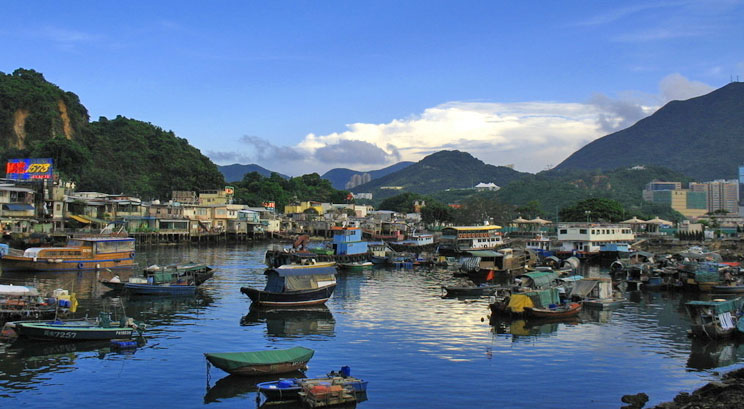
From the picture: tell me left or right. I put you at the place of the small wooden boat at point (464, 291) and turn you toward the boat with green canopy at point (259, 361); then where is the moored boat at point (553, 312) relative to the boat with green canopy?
left

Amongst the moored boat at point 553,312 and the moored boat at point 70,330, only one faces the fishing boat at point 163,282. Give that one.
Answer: the moored boat at point 553,312

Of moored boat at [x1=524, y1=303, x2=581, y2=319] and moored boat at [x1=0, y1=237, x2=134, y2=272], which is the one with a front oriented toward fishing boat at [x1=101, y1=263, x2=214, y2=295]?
moored boat at [x1=524, y1=303, x2=581, y2=319]

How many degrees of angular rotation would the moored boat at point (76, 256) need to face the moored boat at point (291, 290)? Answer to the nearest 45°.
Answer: approximately 135° to its left

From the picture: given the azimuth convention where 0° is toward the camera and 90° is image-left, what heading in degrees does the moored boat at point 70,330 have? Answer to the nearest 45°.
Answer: approximately 90°

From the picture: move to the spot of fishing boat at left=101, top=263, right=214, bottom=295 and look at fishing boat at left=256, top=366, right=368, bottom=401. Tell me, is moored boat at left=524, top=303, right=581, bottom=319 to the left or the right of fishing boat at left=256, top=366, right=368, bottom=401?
left

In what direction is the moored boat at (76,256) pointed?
to the viewer's left

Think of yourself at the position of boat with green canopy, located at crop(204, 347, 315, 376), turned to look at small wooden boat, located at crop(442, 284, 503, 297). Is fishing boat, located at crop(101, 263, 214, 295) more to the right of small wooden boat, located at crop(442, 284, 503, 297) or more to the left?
left

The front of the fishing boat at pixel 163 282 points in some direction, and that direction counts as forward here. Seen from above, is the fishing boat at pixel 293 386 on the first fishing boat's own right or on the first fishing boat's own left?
on the first fishing boat's own left

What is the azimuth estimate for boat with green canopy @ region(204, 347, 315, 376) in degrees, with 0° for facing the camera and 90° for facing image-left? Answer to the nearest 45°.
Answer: approximately 90°
